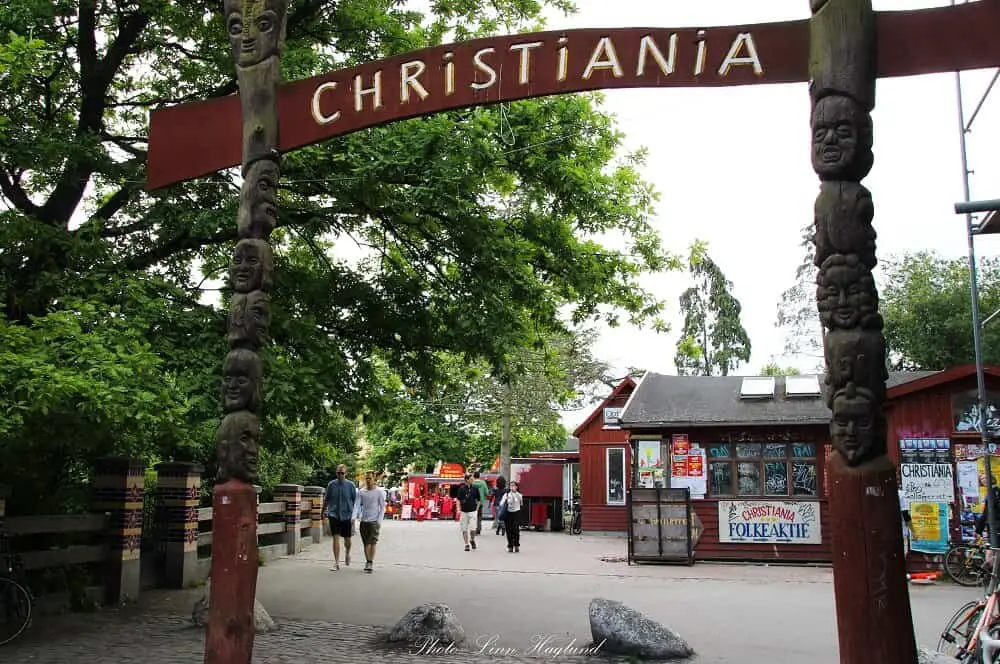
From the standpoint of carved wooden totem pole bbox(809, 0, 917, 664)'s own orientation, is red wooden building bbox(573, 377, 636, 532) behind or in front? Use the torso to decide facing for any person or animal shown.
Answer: behind

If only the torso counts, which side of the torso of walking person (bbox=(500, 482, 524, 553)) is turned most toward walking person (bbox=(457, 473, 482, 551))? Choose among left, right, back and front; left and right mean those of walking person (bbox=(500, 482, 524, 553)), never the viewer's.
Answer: right

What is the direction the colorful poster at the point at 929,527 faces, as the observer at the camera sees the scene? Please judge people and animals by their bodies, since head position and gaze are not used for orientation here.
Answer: facing the viewer

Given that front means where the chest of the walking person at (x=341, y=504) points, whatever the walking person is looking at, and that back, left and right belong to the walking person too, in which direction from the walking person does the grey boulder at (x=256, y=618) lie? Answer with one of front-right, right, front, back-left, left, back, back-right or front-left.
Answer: front

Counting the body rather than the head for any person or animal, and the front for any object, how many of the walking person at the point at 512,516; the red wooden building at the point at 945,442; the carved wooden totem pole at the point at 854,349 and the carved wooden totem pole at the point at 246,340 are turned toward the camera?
4

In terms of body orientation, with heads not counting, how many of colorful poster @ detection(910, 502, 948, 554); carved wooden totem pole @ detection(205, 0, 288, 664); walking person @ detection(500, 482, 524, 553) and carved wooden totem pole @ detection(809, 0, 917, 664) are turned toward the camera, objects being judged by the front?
4

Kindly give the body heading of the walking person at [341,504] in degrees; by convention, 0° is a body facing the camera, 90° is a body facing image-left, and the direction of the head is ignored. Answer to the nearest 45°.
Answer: approximately 0°

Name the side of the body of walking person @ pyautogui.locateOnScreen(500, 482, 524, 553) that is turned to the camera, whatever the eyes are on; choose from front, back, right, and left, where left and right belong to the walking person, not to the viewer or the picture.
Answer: front

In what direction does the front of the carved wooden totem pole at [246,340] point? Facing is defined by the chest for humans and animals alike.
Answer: toward the camera
